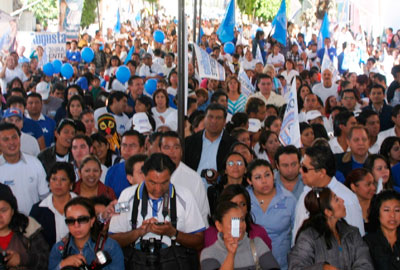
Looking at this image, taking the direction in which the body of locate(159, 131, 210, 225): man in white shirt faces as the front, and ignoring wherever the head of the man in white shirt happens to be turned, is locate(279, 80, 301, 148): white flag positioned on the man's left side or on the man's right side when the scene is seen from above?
on the man's left side

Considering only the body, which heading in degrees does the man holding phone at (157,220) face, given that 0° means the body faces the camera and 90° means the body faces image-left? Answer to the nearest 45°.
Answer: approximately 0°

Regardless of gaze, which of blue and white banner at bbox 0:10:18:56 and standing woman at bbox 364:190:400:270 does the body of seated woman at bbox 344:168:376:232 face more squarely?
the standing woman

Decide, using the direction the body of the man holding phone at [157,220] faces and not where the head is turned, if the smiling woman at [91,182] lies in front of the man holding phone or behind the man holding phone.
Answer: behind

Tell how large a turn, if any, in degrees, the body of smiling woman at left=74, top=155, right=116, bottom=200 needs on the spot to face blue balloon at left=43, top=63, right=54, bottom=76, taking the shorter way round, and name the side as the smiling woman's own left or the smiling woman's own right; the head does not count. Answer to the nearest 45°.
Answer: approximately 180°

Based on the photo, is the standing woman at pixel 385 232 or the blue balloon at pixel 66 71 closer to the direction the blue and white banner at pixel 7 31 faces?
the standing woman

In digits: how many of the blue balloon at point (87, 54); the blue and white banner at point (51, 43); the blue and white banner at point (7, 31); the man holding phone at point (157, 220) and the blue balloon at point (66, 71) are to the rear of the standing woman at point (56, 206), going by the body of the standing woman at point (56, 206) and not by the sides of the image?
4

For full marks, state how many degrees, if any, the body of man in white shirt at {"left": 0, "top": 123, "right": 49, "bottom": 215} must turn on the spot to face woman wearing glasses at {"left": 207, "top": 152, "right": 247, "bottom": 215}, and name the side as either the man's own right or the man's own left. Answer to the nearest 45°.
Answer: approximately 45° to the man's own left

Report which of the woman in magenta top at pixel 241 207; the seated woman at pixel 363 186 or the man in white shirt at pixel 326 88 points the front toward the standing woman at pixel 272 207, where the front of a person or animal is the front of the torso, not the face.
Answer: the man in white shirt
